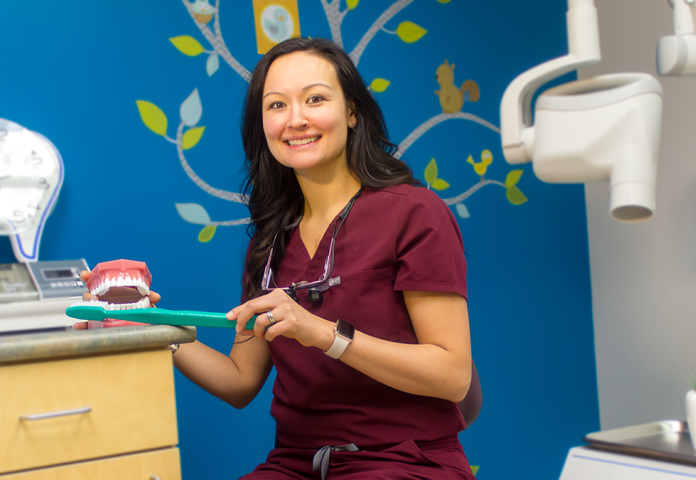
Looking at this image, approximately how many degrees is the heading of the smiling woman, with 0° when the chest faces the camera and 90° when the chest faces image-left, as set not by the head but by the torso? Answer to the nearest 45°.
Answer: approximately 45°

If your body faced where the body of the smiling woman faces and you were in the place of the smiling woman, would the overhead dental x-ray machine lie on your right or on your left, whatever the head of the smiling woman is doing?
on your left

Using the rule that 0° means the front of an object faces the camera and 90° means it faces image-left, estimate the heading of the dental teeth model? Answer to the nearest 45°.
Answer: approximately 0°
